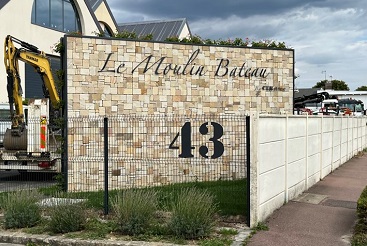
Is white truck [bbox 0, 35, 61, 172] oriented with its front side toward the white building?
yes

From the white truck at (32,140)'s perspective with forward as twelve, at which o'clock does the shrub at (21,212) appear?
The shrub is roughly at 6 o'clock from the white truck.

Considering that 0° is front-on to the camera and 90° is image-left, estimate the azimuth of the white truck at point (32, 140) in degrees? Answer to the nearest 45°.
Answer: approximately 180°

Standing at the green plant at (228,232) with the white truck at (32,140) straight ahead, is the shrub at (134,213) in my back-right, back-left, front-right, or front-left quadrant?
front-left

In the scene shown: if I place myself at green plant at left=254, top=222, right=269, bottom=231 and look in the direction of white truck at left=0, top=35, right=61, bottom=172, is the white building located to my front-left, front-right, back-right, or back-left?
front-right

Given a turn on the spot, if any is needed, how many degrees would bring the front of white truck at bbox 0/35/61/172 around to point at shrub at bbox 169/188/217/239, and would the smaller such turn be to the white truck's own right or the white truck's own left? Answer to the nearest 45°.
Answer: approximately 180°

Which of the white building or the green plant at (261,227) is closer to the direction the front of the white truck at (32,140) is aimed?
the white building

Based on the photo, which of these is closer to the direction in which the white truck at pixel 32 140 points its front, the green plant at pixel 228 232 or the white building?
the white building
